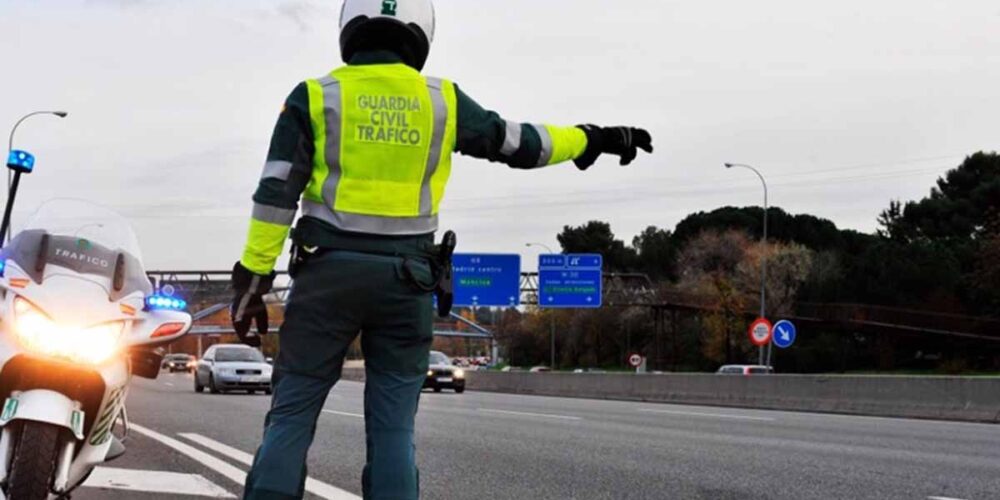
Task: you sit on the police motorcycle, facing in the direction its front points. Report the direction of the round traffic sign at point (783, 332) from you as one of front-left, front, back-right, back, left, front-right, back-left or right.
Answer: back-left

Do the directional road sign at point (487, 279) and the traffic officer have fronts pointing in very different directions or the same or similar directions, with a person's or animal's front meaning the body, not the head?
very different directions

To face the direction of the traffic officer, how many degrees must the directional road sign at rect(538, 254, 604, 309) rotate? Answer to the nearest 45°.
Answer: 0° — it already faces them

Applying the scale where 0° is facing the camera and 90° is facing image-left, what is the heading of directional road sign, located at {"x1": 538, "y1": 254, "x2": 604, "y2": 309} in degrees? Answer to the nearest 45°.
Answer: approximately 0°

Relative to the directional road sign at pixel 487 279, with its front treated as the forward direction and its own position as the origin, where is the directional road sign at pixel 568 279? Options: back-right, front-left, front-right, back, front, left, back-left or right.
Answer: back-left

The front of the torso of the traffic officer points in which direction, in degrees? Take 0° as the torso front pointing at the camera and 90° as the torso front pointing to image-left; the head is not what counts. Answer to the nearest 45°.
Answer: approximately 180°

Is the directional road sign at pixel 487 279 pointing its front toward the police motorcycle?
yes

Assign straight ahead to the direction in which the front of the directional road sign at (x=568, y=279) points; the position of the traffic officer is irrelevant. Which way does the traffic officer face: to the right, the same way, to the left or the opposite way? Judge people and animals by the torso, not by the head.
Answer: the opposite way

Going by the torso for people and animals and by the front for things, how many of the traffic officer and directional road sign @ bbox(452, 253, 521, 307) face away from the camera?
1

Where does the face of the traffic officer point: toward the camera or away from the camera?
away from the camera

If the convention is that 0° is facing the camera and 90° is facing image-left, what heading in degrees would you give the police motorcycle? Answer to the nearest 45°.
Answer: approximately 0°
